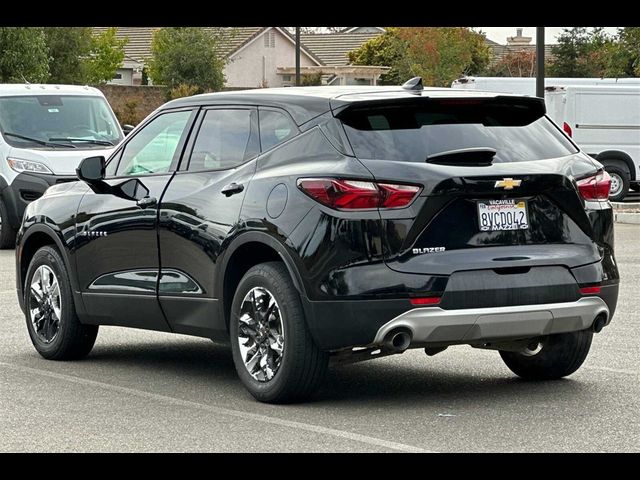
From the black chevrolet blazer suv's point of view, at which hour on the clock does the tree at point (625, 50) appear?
The tree is roughly at 2 o'clock from the black chevrolet blazer suv.

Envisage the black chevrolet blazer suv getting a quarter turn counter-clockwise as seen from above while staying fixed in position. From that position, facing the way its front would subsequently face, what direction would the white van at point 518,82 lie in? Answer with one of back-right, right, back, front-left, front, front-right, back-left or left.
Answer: back-right

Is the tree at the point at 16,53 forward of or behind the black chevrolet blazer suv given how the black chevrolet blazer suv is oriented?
forward

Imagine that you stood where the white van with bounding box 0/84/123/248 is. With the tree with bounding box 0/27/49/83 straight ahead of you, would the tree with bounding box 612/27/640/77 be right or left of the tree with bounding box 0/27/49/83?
right

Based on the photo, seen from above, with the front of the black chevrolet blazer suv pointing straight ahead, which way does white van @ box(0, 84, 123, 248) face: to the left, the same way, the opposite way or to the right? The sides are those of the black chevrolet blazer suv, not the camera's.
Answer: the opposite way

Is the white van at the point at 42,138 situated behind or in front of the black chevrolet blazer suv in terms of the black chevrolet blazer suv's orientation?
in front

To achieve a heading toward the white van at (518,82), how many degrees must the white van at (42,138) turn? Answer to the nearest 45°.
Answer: approximately 90° to its left

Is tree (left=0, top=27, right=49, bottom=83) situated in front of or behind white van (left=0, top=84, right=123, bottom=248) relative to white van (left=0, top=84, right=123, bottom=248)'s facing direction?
behind

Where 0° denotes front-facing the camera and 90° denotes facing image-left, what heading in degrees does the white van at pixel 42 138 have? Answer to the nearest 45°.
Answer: approximately 315°
